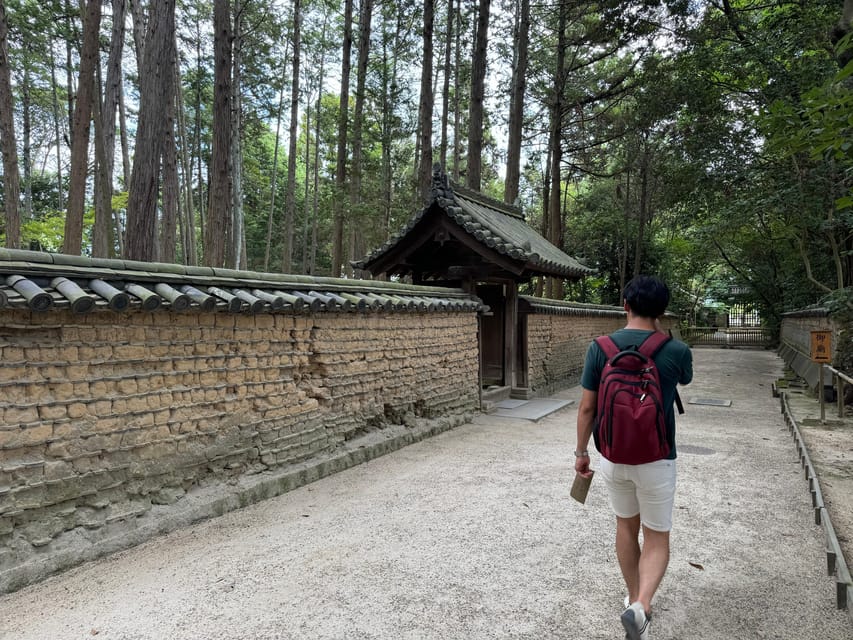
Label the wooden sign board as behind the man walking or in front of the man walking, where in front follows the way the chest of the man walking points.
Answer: in front

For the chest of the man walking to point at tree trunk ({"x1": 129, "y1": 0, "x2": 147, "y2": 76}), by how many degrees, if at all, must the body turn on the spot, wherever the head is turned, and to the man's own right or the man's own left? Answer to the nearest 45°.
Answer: approximately 45° to the man's own left

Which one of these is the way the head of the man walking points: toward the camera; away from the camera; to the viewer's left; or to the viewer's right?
away from the camera

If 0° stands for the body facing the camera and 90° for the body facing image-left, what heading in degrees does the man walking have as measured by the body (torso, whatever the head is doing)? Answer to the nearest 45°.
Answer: approximately 180°

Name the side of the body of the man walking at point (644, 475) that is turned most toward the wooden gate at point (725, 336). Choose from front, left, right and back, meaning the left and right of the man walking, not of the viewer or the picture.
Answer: front

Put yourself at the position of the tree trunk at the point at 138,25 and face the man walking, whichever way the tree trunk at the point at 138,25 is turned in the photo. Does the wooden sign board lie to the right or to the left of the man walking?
left

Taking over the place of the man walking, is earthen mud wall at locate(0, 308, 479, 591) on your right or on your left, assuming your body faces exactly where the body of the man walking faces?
on your left

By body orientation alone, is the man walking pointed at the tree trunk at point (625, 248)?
yes

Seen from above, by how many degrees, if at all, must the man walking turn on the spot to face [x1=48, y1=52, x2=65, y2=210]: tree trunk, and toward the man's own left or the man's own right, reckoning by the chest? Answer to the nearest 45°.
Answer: approximately 45° to the man's own left
